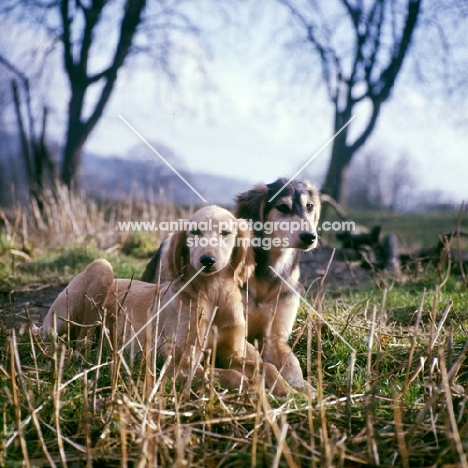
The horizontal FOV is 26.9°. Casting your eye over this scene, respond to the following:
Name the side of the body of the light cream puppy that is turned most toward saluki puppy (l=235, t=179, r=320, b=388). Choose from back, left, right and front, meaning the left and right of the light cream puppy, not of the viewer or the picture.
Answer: left

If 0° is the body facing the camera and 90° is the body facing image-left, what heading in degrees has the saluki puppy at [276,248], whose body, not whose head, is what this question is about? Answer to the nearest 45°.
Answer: approximately 315°

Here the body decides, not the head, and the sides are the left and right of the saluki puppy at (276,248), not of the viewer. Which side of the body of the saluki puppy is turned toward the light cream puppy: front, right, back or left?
right

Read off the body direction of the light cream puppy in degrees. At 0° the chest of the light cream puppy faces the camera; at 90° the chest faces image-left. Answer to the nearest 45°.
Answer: approximately 315°
